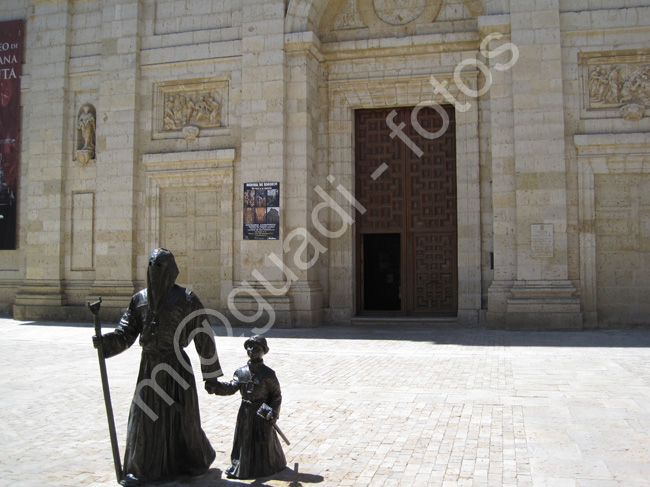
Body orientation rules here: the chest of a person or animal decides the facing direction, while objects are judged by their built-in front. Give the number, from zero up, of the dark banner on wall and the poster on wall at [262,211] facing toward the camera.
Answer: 2

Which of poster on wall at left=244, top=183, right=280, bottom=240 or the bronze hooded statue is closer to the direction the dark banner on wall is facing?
the bronze hooded statue

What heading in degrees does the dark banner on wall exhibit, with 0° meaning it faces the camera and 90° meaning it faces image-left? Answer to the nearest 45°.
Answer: approximately 0°

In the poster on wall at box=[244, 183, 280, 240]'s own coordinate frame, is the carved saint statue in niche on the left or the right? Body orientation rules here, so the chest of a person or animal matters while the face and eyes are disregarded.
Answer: on its right

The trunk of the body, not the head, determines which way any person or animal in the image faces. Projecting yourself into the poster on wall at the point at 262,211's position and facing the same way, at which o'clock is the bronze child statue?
The bronze child statue is roughly at 12 o'clock from the poster on wall.

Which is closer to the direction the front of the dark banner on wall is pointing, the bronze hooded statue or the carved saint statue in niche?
the bronze hooded statue

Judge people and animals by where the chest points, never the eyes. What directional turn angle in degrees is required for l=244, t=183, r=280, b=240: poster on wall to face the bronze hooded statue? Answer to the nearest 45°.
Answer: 0° — it already faces it

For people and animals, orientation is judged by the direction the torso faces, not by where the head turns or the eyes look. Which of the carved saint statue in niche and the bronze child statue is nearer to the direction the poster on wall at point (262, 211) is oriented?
the bronze child statue

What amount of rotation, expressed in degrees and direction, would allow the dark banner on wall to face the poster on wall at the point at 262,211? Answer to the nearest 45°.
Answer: approximately 45° to its left

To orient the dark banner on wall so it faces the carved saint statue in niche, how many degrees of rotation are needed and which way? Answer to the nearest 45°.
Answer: approximately 45° to its left
